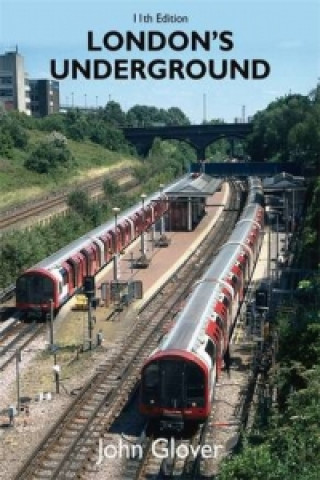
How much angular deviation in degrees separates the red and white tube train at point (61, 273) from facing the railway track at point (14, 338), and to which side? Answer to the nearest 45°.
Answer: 0° — it already faces it

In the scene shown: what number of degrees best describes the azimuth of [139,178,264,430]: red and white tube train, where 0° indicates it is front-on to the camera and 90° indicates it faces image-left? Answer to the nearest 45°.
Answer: approximately 0°

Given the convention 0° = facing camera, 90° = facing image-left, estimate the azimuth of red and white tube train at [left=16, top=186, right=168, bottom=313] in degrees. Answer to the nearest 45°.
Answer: approximately 45°

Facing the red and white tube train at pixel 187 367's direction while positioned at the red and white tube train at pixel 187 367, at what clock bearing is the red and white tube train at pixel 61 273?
the red and white tube train at pixel 61 273 is roughly at 5 o'clock from the red and white tube train at pixel 187 367.

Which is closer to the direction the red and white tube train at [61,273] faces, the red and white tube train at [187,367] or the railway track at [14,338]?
the railway track
